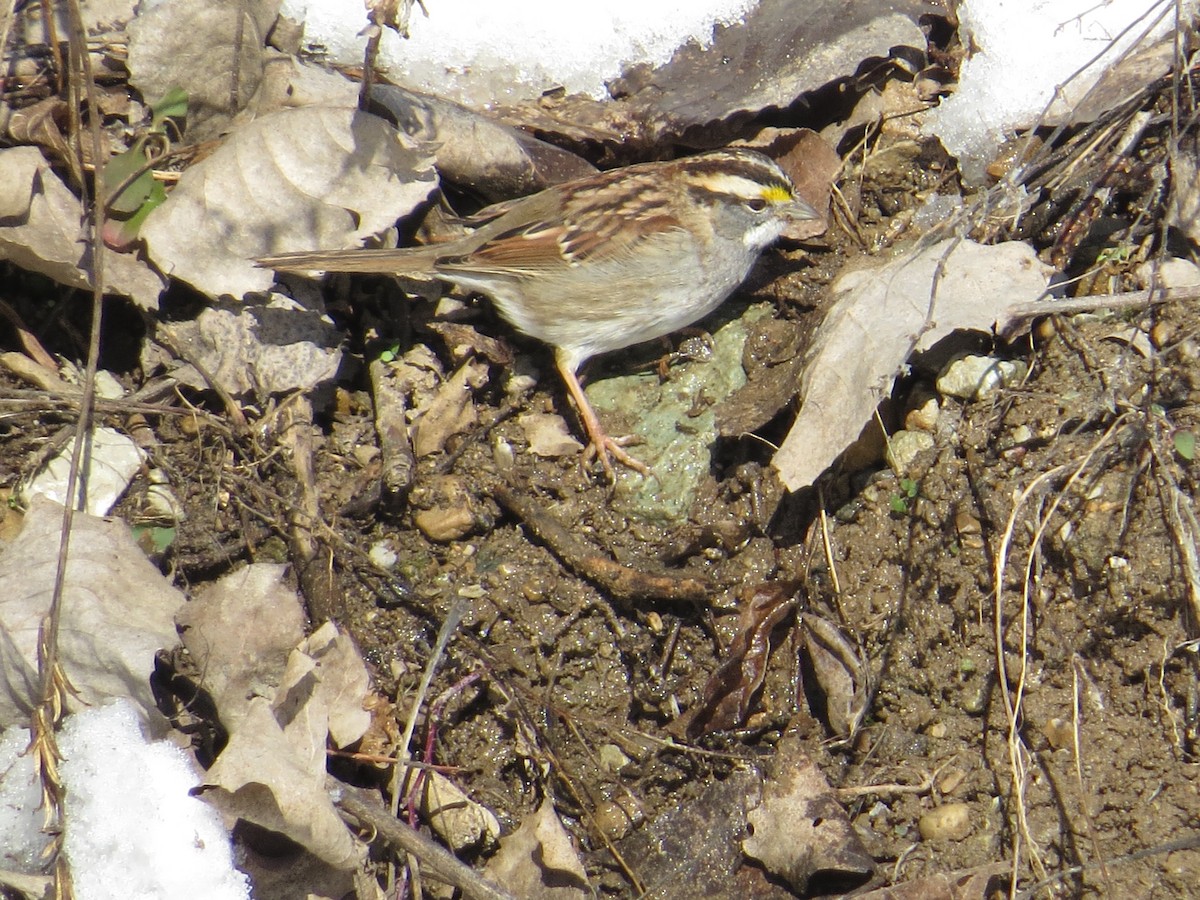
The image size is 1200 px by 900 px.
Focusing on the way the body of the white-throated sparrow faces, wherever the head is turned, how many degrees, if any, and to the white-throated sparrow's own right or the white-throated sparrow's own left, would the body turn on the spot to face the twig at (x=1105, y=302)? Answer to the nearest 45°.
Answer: approximately 45° to the white-throated sparrow's own right

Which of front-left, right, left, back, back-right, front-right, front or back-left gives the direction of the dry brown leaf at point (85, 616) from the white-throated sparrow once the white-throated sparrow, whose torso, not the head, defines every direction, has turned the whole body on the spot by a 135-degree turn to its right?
front

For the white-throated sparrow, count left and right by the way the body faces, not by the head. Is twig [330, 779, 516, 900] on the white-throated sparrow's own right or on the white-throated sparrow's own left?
on the white-throated sparrow's own right

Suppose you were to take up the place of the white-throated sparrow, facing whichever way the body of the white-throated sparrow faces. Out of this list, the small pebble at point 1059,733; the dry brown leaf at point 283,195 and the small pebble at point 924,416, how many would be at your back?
1

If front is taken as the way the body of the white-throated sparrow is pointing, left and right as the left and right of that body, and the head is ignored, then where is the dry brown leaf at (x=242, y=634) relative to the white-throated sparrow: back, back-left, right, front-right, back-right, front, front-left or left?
back-right

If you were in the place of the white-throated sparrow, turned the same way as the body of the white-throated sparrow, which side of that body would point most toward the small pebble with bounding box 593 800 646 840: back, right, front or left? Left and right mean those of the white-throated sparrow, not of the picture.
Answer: right

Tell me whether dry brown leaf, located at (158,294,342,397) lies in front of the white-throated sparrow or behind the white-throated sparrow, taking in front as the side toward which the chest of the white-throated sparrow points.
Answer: behind

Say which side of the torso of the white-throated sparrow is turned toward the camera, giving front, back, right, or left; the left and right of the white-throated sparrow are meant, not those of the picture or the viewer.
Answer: right

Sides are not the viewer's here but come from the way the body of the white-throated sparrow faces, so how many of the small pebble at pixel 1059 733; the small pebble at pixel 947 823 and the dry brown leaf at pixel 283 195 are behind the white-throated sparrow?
1

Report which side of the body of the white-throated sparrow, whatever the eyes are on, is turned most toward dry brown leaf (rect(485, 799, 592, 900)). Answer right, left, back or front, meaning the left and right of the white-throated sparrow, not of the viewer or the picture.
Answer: right

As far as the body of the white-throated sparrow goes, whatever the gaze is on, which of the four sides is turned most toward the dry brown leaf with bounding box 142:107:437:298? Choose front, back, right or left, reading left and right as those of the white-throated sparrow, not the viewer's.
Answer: back

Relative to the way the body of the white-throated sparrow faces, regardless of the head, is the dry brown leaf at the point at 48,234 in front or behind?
behind
